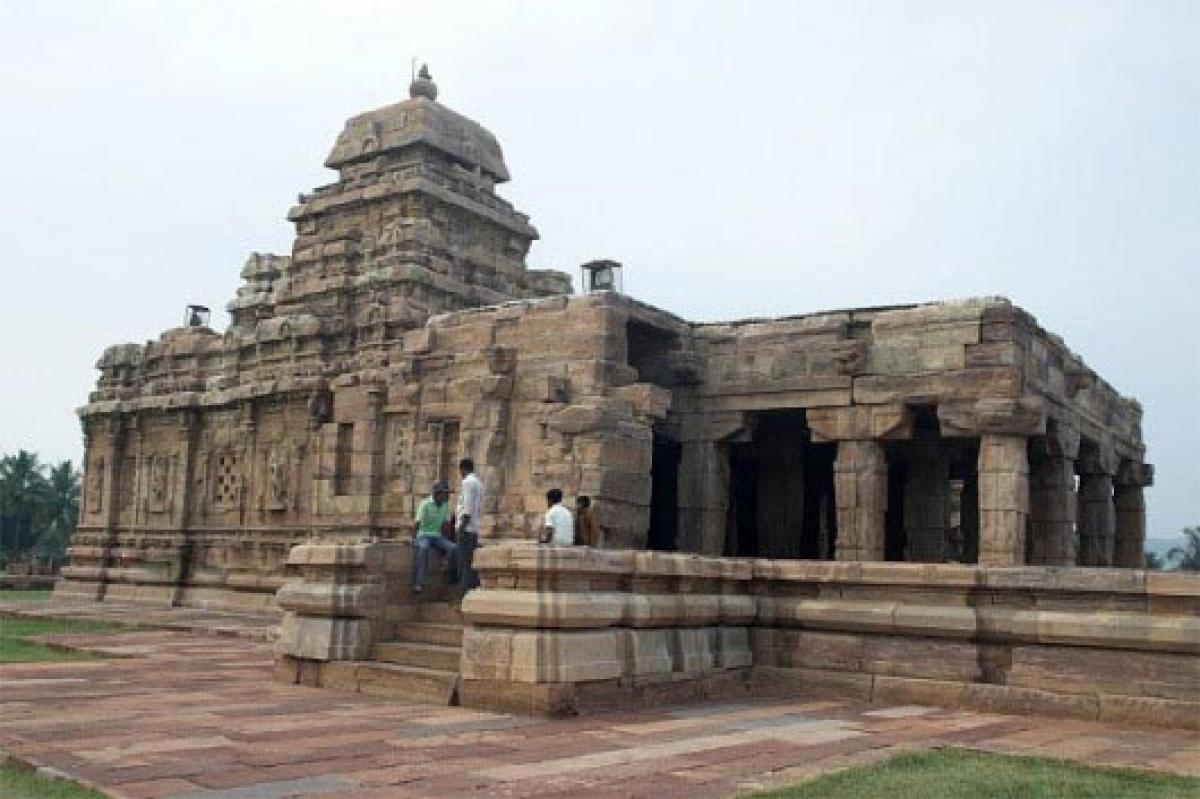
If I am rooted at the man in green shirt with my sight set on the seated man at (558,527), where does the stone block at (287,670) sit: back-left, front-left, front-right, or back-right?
back-right

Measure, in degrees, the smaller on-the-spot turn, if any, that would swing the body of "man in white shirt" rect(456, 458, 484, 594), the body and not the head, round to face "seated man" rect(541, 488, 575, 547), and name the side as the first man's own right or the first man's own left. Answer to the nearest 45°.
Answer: approximately 135° to the first man's own left

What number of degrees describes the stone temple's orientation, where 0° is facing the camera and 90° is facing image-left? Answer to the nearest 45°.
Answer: approximately 315°
